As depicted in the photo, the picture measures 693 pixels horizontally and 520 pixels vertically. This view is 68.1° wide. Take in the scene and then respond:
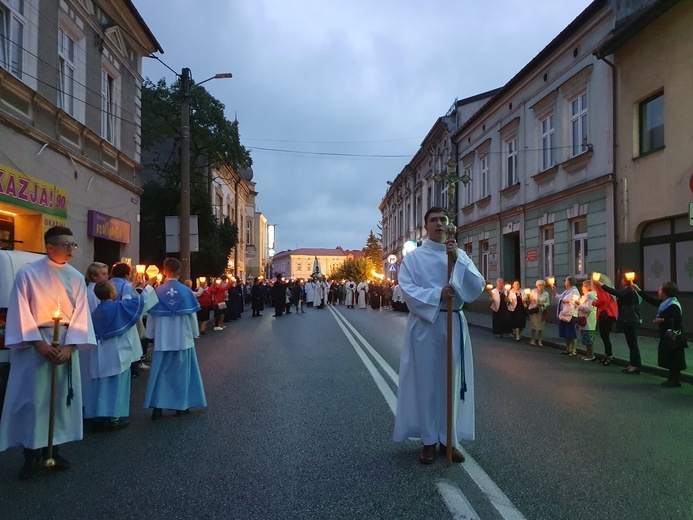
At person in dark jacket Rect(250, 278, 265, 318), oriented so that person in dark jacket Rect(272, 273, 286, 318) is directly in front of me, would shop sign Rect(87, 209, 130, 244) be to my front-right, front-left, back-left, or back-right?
back-right

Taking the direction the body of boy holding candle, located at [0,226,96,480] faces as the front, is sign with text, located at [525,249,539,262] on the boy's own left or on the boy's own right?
on the boy's own left

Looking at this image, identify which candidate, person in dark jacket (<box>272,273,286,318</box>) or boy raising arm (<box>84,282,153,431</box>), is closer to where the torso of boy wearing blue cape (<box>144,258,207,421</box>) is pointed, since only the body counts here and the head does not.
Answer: the person in dark jacket

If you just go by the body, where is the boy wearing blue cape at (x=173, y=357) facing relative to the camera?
away from the camera

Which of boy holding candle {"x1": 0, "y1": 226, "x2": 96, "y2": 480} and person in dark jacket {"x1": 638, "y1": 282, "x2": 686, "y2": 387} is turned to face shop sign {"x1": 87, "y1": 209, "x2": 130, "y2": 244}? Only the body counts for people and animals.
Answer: the person in dark jacket

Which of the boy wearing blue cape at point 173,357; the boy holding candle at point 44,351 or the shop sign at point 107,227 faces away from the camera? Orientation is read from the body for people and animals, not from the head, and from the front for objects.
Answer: the boy wearing blue cape at point 173,357

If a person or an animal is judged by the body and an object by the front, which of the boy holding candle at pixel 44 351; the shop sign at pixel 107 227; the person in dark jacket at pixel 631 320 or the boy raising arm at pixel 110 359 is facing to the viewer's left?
the person in dark jacket

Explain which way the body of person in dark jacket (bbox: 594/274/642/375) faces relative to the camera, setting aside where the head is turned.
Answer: to the viewer's left

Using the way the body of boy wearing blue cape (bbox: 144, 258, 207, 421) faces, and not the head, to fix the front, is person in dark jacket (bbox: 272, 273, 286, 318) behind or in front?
in front

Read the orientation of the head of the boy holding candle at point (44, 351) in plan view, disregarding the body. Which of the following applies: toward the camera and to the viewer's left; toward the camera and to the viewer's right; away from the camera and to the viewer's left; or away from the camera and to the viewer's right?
toward the camera and to the viewer's right

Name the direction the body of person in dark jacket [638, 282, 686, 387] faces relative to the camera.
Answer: to the viewer's left

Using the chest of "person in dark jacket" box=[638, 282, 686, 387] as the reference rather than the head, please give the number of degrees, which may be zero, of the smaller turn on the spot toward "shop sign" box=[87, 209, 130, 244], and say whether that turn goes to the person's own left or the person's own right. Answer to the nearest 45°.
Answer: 0° — they already face it

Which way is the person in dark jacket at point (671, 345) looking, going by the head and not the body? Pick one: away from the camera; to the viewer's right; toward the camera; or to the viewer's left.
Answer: to the viewer's left

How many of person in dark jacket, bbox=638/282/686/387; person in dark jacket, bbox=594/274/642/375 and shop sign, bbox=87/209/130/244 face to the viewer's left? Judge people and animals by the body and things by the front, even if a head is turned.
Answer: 2

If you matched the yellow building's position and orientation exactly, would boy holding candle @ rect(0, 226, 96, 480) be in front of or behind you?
in front
